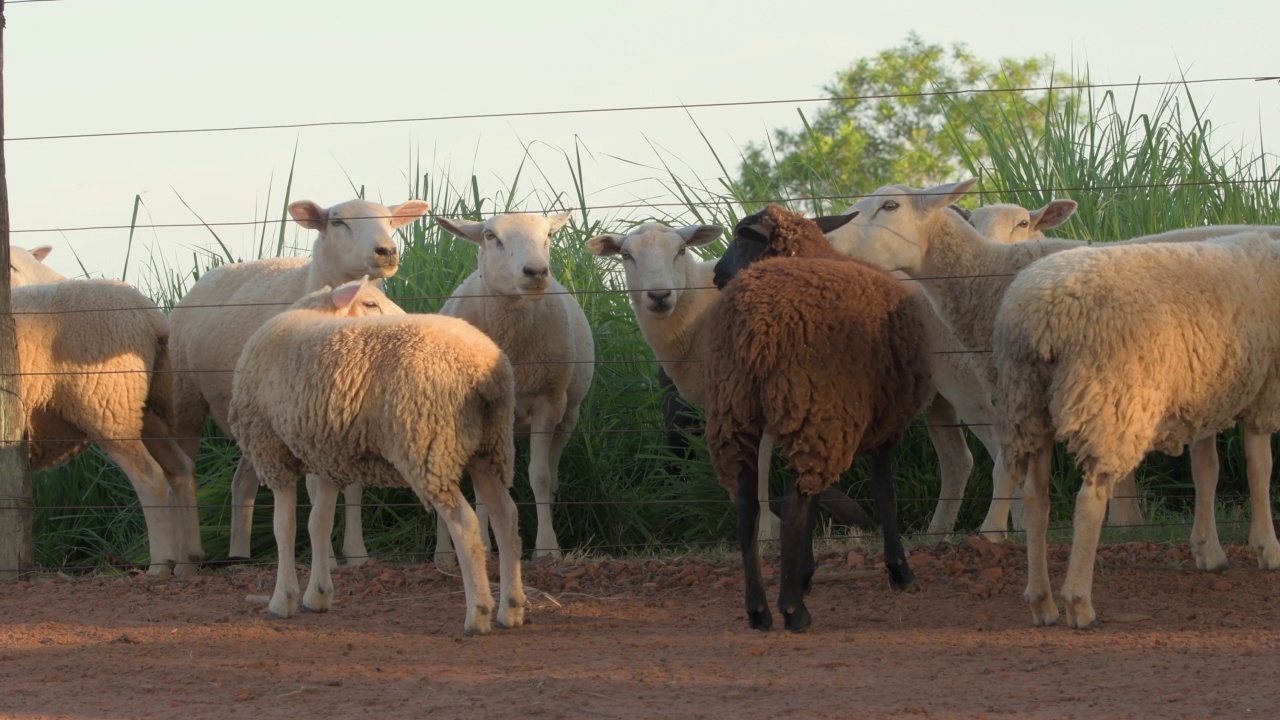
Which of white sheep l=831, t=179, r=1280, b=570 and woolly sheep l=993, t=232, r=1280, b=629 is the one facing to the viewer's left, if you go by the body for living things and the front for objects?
the white sheep

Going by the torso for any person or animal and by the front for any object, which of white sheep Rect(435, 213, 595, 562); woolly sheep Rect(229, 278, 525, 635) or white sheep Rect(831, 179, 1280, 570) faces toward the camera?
white sheep Rect(435, 213, 595, 562)

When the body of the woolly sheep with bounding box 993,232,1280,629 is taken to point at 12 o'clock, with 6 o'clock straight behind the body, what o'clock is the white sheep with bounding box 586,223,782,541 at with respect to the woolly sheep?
The white sheep is roughly at 9 o'clock from the woolly sheep.

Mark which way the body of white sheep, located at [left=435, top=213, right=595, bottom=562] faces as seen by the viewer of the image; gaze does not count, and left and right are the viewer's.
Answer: facing the viewer

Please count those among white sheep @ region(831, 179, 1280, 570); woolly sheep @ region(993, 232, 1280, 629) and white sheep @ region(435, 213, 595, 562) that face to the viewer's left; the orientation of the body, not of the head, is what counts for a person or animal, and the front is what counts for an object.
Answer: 1

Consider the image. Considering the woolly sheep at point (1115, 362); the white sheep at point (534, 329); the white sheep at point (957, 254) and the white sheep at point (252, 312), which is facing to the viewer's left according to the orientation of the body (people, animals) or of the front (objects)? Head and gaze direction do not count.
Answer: the white sheep at point (957, 254)

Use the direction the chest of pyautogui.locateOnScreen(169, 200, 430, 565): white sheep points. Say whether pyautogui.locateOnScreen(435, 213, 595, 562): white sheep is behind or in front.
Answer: in front

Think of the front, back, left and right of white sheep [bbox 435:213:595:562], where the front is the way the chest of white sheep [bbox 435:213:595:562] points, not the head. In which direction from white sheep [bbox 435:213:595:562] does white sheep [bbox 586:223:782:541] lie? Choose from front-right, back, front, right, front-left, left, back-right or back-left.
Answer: left

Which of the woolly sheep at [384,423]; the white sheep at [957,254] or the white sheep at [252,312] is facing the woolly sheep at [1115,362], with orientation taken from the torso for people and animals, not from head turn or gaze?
the white sheep at [252,312]

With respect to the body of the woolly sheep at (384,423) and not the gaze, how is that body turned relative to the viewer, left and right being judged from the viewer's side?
facing away from the viewer and to the left of the viewer

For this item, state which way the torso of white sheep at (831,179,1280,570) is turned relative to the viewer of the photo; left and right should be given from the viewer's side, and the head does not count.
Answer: facing to the left of the viewer

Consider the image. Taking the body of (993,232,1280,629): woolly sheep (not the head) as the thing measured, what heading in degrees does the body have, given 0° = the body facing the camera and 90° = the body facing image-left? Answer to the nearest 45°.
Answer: approximately 225°

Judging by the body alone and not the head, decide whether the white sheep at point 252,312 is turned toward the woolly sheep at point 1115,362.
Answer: yes

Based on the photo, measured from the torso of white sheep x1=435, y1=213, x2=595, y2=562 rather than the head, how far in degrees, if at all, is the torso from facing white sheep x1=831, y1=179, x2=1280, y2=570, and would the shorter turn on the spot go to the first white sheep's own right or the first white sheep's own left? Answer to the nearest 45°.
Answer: approximately 45° to the first white sheep's own left

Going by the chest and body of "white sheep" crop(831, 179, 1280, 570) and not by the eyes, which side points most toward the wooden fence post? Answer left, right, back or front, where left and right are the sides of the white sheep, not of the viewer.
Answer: front

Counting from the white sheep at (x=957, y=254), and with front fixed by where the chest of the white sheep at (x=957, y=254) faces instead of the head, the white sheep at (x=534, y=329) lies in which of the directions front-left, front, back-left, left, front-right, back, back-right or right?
front

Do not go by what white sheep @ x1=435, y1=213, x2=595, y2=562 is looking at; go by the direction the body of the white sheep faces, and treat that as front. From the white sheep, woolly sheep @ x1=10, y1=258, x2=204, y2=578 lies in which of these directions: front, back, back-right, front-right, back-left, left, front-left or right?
right

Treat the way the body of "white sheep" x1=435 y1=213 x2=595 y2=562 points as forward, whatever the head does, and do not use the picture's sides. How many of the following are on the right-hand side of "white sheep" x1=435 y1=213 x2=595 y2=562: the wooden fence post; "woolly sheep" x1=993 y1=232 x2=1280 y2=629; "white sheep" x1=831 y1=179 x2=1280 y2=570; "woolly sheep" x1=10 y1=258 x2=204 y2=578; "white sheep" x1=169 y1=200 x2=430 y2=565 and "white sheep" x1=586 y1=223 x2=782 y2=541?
3
